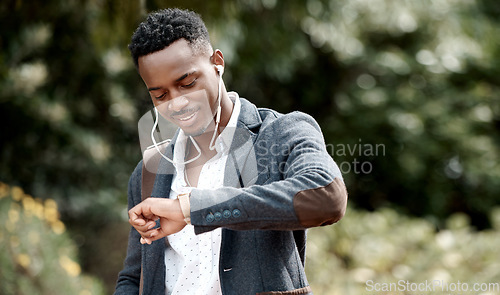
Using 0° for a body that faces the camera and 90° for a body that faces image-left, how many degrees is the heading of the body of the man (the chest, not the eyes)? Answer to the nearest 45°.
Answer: approximately 45°

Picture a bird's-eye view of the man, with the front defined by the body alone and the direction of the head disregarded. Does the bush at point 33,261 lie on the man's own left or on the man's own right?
on the man's own right
